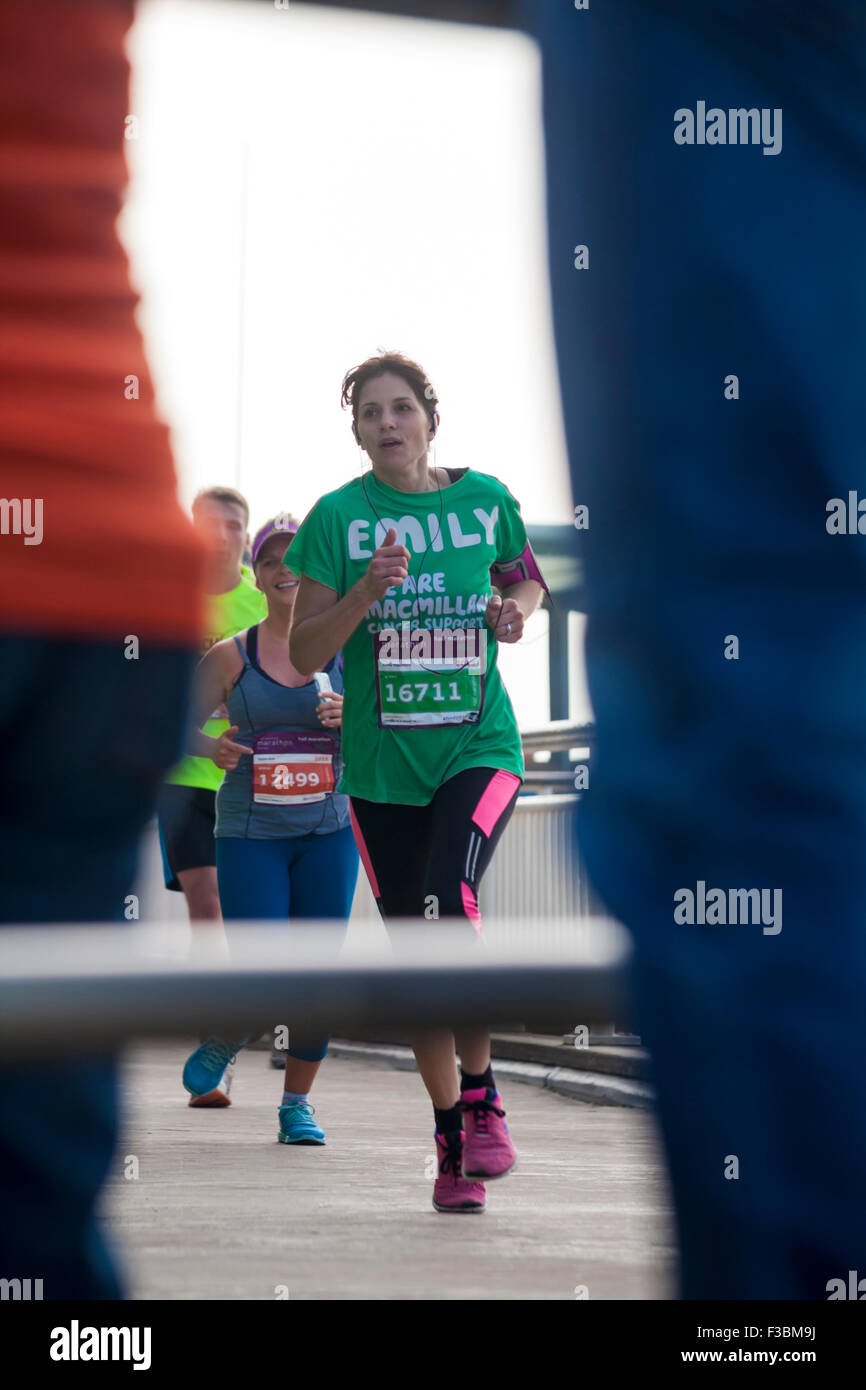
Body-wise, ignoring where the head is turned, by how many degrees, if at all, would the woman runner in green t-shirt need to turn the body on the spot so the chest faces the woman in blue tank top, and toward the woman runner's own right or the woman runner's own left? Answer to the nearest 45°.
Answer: approximately 180°

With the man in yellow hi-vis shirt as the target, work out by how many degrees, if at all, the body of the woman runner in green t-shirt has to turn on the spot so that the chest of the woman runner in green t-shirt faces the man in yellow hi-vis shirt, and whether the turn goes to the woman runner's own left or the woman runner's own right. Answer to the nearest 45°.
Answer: approximately 180°

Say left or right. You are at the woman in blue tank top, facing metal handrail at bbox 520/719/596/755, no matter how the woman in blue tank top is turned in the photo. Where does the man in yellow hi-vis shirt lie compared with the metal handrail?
left

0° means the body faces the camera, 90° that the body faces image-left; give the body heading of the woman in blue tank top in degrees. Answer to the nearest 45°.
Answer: approximately 0°

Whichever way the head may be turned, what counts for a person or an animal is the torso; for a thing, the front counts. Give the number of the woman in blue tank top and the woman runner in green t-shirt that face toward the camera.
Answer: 2

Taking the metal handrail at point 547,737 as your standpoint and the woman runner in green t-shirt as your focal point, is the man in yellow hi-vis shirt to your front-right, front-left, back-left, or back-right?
front-right

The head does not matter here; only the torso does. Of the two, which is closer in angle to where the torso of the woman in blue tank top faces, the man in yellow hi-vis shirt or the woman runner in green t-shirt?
the woman runner in green t-shirt

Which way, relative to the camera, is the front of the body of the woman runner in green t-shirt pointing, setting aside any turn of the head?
toward the camera

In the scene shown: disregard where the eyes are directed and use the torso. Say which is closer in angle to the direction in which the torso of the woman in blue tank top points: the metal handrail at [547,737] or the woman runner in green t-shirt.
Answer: the woman runner in green t-shirt

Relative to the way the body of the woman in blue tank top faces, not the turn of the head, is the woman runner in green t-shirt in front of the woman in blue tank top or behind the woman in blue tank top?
in front

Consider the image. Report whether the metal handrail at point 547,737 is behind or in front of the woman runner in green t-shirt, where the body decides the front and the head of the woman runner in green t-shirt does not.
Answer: behind

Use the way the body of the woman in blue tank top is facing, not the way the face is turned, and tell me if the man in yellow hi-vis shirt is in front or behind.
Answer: behind
